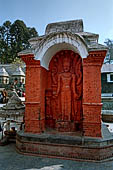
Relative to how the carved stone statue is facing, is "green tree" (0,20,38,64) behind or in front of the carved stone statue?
behind

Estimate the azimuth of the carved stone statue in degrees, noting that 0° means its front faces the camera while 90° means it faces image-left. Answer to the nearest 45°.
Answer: approximately 0°
